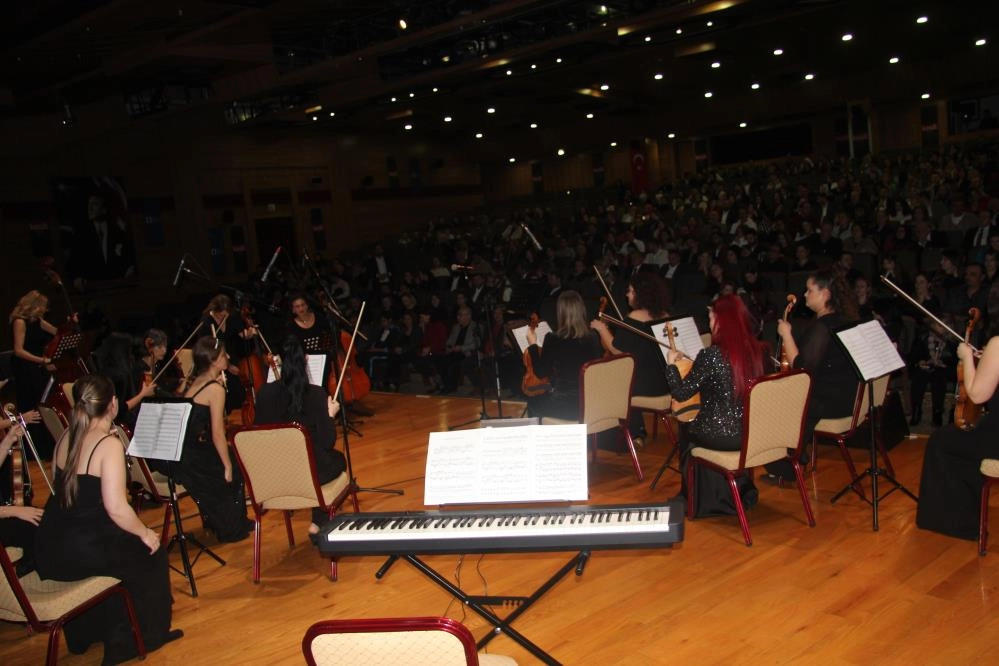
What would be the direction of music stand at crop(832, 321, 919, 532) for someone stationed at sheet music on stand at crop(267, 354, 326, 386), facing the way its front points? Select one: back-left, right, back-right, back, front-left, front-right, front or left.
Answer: front-left

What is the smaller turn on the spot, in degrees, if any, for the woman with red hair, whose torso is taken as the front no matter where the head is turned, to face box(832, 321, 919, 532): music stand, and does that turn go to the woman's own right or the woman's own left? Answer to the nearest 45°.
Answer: approximately 135° to the woman's own right

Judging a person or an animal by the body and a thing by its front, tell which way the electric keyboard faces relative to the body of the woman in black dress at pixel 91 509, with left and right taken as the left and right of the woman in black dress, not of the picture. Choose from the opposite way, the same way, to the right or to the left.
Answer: the opposite way

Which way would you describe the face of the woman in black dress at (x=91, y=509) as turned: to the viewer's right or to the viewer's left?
to the viewer's right

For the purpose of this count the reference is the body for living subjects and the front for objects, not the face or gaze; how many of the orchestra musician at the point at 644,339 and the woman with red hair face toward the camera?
0

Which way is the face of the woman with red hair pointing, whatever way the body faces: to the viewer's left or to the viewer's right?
to the viewer's left

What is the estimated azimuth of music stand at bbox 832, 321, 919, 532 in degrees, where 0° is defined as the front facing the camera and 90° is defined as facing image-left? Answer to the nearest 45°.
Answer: approximately 315°

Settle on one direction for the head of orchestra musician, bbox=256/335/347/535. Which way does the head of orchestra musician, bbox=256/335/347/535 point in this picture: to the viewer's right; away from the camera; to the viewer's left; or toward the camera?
away from the camera

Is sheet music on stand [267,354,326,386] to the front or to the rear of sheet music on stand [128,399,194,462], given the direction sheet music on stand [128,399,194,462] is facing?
to the rear

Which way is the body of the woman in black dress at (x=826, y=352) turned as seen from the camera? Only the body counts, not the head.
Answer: to the viewer's left

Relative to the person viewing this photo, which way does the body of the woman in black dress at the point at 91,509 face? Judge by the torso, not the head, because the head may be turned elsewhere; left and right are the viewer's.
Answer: facing away from the viewer and to the right of the viewer

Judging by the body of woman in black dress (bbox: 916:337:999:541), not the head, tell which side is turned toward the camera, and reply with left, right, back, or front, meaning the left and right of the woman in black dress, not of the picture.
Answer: left
